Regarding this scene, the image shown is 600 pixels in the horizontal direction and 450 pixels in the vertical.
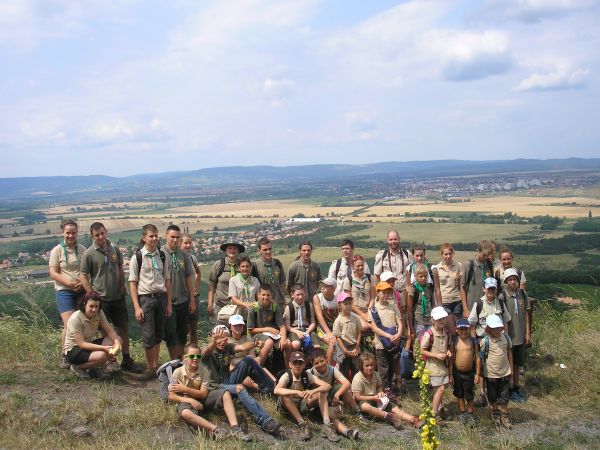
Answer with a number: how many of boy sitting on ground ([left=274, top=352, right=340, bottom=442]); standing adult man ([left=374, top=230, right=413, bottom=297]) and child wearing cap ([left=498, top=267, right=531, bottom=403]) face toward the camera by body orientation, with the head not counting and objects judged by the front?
3

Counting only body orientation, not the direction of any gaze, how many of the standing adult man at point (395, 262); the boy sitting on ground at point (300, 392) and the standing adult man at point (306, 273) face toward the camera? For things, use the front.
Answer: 3

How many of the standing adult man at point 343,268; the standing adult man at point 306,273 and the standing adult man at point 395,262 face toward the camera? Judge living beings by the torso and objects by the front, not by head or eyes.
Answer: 3

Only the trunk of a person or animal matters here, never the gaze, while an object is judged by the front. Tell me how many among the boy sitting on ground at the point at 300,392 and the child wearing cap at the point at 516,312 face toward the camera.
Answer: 2

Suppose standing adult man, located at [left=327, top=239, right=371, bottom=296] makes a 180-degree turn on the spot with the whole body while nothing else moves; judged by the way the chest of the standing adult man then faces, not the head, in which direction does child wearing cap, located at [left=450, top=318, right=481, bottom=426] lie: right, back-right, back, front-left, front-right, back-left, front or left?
back-right

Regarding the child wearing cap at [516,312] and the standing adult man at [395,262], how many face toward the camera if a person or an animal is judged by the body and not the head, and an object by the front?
2
